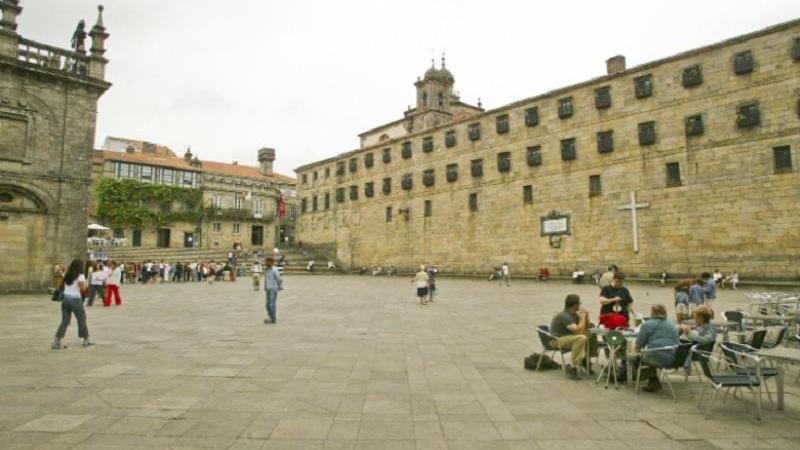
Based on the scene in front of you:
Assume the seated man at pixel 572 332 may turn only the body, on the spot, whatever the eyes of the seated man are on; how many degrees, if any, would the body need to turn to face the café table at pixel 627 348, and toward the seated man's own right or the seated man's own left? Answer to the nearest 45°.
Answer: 0° — they already face it

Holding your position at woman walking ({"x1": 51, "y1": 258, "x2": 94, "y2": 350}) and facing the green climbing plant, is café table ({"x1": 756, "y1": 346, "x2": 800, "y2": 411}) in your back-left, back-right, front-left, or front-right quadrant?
back-right

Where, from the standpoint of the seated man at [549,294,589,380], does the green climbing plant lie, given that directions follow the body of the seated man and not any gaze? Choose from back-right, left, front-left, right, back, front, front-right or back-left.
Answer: back-left

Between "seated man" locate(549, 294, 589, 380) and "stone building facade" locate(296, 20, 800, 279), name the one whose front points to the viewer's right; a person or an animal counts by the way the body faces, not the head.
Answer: the seated man

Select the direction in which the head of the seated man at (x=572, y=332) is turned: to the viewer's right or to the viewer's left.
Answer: to the viewer's right

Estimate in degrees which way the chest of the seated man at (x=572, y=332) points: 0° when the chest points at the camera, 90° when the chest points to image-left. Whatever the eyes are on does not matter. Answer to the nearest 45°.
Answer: approximately 270°

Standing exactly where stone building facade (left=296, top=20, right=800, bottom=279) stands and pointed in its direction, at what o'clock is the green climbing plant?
The green climbing plant is roughly at 2 o'clock from the stone building facade.

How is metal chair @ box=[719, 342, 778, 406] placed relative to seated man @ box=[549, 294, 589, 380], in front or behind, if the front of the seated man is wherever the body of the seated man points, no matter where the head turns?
in front

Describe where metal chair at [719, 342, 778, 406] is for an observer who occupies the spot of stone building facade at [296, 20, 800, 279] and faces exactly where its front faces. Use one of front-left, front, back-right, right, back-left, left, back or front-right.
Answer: front-left

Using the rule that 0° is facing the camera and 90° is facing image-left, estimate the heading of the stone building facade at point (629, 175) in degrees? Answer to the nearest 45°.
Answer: approximately 45°

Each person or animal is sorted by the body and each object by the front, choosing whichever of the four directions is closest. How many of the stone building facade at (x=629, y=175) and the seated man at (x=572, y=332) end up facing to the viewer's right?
1

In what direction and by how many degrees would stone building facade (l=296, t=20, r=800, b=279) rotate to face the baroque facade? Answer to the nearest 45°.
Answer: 0° — it already faces it

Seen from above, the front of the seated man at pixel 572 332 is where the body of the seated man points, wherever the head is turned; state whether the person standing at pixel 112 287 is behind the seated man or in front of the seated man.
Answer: behind

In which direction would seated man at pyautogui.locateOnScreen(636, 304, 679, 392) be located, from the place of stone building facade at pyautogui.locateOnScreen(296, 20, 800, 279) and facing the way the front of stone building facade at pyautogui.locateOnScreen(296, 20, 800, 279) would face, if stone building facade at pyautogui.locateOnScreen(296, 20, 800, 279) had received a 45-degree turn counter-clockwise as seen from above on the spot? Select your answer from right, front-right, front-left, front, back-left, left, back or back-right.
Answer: front
